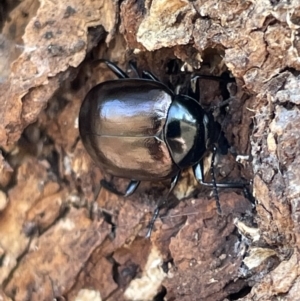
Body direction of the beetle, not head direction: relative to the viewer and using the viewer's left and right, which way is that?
facing to the right of the viewer
